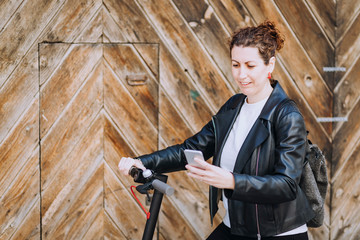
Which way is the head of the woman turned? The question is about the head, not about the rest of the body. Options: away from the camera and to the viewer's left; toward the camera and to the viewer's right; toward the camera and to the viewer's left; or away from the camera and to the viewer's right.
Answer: toward the camera and to the viewer's left

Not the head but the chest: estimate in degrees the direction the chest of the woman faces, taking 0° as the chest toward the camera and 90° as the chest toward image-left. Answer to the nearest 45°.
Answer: approximately 45°

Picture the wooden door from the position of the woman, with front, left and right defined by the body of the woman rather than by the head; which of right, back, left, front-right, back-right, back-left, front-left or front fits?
right
